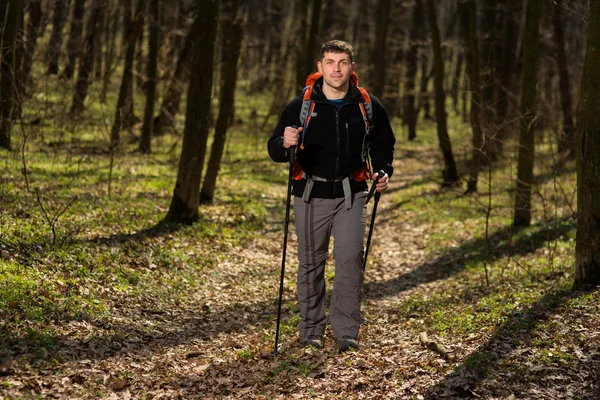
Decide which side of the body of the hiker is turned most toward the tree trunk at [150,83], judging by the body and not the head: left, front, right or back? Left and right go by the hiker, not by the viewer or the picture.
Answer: back

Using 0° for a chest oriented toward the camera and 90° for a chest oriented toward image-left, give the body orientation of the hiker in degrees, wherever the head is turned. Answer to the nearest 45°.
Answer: approximately 0°

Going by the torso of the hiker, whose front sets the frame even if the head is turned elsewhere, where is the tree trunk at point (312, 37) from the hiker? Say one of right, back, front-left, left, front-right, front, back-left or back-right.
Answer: back

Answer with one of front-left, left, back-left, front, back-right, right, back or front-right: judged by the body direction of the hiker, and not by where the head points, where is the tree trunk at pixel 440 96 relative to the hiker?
back

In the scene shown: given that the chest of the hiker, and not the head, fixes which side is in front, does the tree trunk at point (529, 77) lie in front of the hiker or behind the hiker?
behind

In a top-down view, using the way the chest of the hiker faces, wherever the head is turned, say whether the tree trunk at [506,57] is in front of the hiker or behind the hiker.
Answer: behind

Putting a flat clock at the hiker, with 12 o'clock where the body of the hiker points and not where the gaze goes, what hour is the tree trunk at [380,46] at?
The tree trunk is roughly at 6 o'clock from the hiker.

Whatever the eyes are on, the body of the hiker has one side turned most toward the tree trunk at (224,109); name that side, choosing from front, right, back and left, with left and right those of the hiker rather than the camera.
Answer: back
